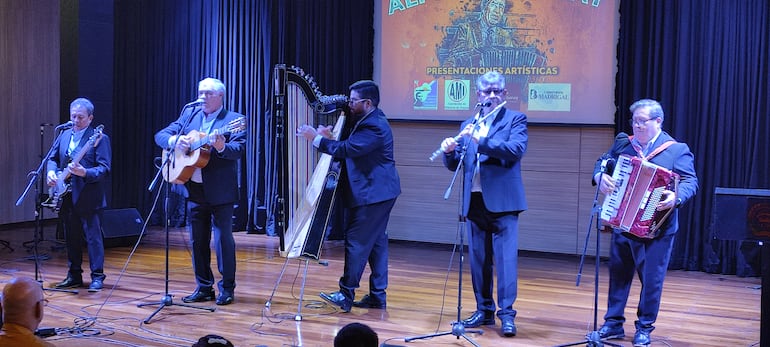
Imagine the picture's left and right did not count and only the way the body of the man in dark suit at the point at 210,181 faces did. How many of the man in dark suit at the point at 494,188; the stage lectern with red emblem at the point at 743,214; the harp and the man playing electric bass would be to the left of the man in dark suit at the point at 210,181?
3

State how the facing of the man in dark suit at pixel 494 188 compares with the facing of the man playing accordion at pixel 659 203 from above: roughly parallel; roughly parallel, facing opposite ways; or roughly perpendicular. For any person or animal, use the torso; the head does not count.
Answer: roughly parallel

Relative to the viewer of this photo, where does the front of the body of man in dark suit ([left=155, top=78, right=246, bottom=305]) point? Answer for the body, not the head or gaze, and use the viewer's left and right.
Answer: facing the viewer and to the left of the viewer

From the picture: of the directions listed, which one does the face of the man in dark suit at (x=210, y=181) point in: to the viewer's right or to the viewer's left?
to the viewer's left

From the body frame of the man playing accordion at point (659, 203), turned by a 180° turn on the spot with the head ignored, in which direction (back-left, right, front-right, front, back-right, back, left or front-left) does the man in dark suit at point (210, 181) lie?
back-left

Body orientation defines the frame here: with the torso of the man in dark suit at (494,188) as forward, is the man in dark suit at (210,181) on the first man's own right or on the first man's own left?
on the first man's own right

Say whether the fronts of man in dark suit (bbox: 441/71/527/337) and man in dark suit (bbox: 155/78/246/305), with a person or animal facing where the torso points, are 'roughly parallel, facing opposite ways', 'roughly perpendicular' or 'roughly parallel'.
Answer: roughly parallel

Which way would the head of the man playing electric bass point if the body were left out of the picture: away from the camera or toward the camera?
toward the camera

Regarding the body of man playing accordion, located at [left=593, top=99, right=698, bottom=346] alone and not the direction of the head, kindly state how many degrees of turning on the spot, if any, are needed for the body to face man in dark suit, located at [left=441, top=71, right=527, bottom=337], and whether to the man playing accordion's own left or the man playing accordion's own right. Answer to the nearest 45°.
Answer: approximately 45° to the man playing accordion's own right

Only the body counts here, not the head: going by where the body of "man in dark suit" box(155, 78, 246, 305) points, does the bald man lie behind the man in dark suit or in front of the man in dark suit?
in front

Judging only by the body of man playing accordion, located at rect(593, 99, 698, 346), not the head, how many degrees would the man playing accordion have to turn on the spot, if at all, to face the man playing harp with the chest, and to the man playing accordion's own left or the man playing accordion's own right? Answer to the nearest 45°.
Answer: approximately 45° to the man playing accordion's own right

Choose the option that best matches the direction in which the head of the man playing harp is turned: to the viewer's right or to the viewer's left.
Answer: to the viewer's left

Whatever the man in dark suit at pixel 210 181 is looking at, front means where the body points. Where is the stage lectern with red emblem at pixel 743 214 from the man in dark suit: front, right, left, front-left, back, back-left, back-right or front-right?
left

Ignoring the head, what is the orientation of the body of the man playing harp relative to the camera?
to the viewer's left

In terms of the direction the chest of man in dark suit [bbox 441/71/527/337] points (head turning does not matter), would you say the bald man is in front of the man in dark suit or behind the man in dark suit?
in front

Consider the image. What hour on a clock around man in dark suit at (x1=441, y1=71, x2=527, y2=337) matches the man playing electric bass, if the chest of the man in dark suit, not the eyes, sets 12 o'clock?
The man playing electric bass is roughly at 2 o'clock from the man in dark suit.

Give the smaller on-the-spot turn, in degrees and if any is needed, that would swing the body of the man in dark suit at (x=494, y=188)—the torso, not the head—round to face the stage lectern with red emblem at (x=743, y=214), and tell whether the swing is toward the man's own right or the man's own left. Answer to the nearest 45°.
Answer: approximately 90° to the man's own left
